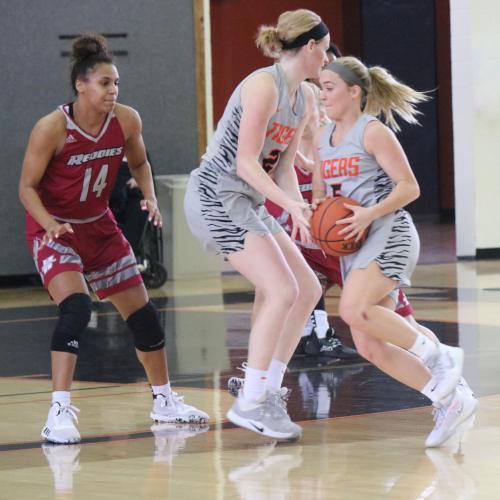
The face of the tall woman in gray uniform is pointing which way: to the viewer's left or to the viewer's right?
to the viewer's right

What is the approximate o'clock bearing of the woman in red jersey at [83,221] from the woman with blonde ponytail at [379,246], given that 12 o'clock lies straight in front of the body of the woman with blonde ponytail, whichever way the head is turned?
The woman in red jersey is roughly at 2 o'clock from the woman with blonde ponytail.

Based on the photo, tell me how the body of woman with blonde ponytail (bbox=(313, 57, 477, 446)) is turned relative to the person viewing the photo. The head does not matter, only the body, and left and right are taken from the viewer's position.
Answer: facing the viewer and to the left of the viewer

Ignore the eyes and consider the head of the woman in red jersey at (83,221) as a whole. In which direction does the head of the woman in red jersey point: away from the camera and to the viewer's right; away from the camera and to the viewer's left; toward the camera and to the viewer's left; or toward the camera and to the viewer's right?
toward the camera and to the viewer's right
